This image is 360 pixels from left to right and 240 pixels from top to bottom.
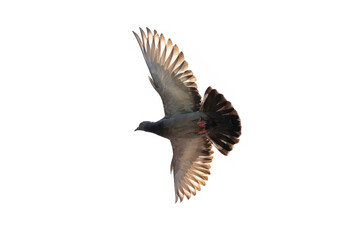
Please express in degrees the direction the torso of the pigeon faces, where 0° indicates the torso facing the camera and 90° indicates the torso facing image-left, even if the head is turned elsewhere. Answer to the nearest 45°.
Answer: approximately 90°
